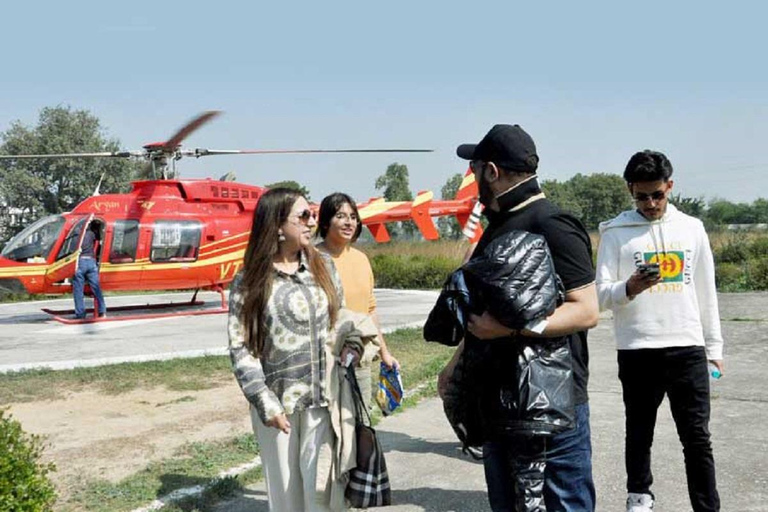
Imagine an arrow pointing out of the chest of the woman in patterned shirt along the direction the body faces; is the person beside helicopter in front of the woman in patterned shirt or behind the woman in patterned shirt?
behind

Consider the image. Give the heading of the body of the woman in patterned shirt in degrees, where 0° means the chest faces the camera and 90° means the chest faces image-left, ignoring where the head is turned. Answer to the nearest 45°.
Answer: approximately 315°

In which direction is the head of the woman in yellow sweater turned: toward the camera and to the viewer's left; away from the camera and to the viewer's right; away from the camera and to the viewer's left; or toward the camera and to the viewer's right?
toward the camera and to the viewer's right

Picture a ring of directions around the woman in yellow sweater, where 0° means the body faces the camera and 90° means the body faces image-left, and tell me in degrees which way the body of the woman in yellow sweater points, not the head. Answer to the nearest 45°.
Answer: approximately 315°

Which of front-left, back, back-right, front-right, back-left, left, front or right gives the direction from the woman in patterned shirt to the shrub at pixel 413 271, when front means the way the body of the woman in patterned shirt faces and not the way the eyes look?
back-left

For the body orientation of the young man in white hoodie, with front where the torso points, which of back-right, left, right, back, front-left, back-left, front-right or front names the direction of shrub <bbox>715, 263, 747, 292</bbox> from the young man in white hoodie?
back

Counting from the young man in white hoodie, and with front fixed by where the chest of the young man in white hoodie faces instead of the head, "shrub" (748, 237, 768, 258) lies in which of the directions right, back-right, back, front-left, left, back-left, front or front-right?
back

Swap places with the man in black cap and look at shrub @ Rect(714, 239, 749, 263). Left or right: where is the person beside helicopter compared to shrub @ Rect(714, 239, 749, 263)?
left

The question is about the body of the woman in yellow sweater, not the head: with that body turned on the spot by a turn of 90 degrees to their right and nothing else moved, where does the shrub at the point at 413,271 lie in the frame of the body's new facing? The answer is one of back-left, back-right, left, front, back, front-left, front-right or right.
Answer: back-right

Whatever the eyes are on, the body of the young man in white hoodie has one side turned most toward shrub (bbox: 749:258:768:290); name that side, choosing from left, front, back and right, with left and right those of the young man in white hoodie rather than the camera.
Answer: back

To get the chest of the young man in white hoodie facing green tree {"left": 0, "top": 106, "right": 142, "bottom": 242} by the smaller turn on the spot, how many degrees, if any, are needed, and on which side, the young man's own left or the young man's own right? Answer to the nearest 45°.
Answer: approximately 135° to the young man's own right
